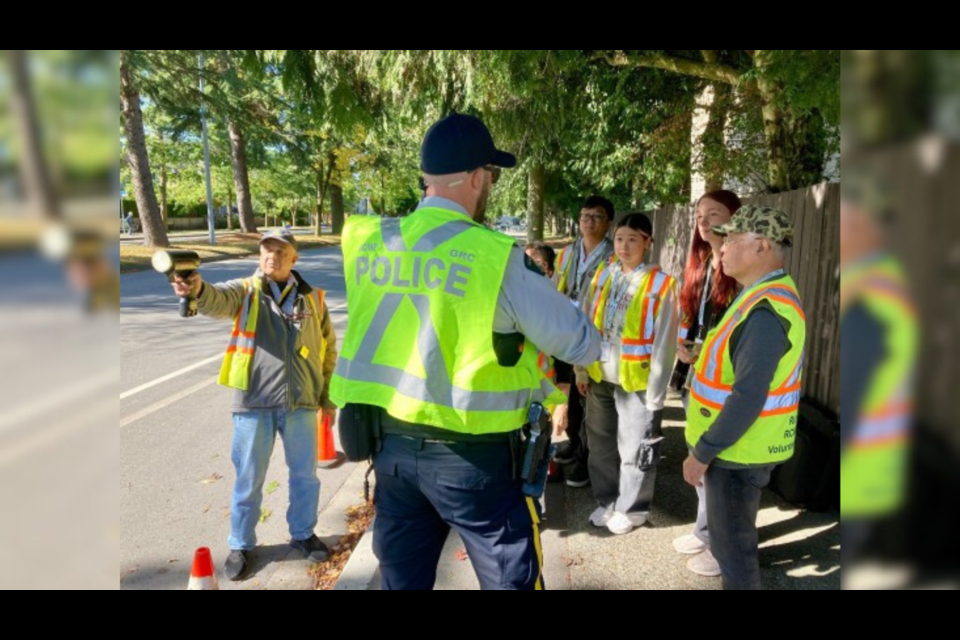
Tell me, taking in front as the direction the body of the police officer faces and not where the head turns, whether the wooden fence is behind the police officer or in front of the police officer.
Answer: in front

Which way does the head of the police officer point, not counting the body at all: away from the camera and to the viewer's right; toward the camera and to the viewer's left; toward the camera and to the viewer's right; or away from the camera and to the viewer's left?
away from the camera and to the viewer's right

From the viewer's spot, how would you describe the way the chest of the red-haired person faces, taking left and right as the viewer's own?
facing the viewer and to the left of the viewer

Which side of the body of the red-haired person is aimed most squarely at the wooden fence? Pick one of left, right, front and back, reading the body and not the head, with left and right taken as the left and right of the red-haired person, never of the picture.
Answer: back

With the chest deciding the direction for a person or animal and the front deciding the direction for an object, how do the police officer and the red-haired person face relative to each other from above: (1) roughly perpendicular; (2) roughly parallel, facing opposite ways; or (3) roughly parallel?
roughly parallel, facing opposite ways

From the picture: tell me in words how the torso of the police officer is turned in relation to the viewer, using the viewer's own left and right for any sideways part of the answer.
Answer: facing away from the viewer and to the right of the viewer

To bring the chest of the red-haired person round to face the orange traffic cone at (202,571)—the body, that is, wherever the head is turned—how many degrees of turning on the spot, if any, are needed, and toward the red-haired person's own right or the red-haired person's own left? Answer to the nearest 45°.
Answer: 0° — they already face it

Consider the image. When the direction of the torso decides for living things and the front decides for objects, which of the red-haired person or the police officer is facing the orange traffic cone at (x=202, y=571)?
the red-haired person

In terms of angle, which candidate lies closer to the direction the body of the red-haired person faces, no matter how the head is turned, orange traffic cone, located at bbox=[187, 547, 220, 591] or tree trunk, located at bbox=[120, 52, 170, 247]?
the orange traffic cone

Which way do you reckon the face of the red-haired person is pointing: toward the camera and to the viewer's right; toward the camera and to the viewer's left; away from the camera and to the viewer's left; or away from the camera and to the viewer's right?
toward the camera and to the viewer's left

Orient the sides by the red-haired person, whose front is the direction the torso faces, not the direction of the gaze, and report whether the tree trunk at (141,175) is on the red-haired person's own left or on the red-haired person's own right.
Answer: on the red-haired person's own right

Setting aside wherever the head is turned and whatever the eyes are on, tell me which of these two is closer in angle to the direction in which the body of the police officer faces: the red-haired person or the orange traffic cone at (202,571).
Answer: the red-haired person

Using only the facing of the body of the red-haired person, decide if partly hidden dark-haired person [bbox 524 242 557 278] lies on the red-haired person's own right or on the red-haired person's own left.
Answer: on the red-haired person's own right

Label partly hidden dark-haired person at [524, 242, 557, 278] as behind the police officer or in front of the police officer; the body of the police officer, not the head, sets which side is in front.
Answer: in front
